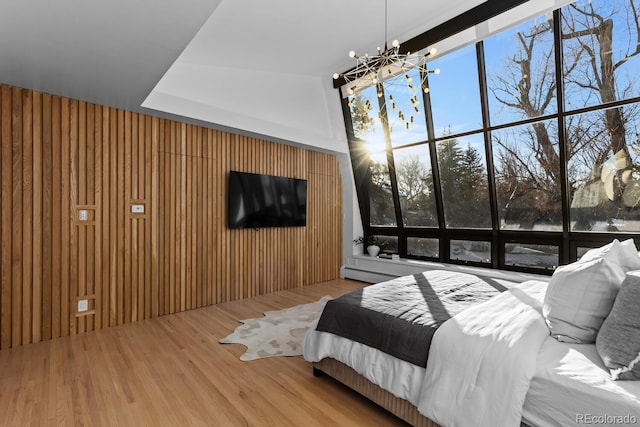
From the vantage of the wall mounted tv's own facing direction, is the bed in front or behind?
in front

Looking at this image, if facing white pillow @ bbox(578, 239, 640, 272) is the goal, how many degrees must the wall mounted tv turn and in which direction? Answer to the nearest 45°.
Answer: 0° — it already faces it

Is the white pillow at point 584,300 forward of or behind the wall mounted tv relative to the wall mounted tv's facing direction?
forward

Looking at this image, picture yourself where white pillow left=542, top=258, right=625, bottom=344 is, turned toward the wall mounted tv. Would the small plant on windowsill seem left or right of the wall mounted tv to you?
right

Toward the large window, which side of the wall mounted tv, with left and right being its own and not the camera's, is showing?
front

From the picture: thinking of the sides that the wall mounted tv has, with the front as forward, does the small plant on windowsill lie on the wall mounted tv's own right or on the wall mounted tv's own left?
on the wall mounted tv's own left

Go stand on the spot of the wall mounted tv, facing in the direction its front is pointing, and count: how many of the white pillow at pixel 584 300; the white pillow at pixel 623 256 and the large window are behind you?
0
